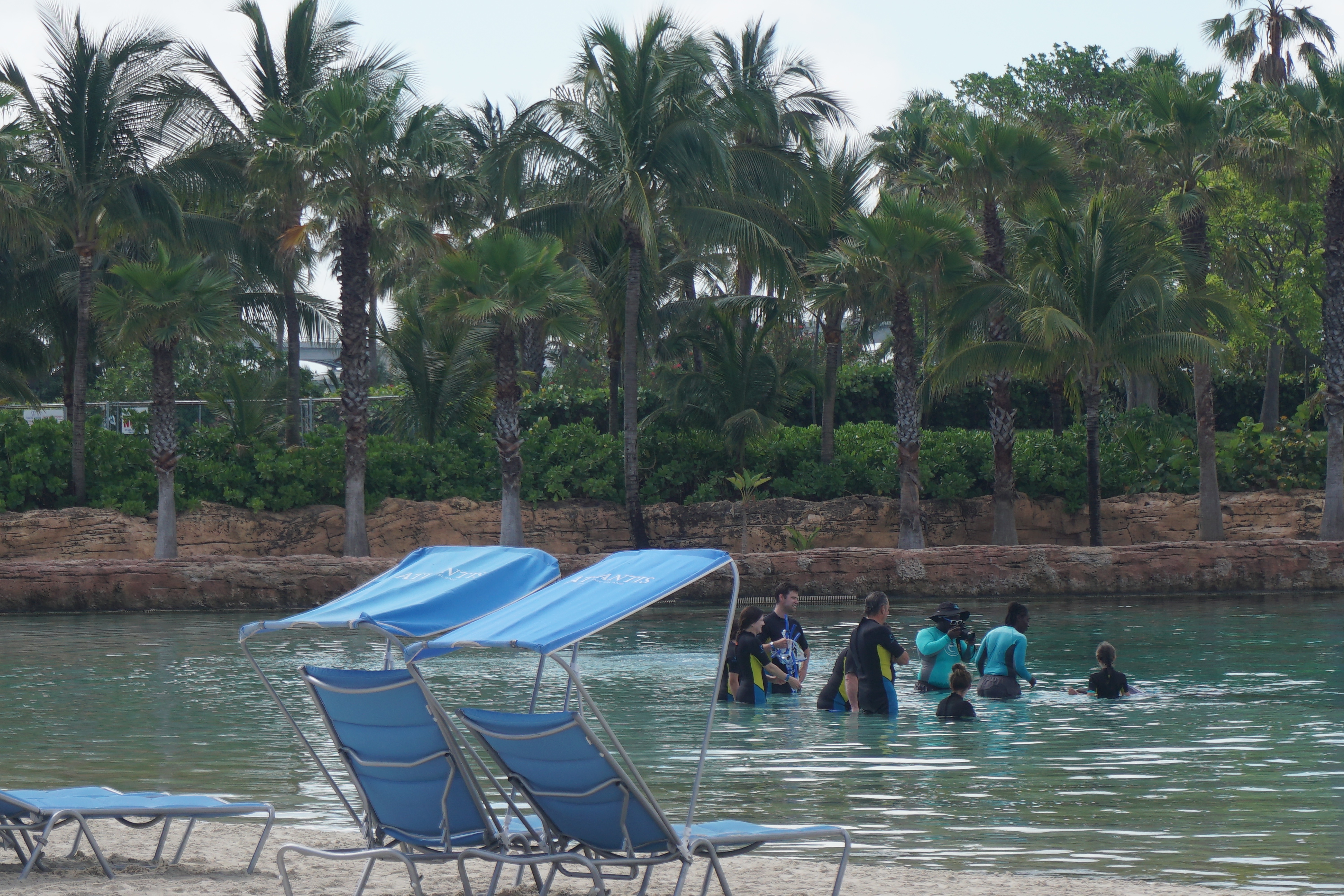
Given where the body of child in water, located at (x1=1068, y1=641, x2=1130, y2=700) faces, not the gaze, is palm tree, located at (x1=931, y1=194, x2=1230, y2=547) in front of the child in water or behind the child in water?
in front

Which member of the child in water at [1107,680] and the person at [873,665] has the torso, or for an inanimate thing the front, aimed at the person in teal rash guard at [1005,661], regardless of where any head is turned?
the person

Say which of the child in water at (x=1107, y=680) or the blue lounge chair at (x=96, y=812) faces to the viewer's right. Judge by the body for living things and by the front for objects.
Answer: the blue lounge chair

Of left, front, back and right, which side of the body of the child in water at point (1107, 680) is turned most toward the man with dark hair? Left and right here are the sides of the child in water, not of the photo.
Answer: left

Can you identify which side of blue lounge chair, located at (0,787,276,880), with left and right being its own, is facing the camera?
right

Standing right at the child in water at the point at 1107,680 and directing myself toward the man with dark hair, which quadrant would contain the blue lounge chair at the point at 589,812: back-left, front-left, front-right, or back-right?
front-left

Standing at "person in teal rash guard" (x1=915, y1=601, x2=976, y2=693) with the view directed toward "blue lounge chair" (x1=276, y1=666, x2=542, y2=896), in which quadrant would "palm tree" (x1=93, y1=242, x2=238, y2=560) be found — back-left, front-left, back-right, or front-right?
back-right

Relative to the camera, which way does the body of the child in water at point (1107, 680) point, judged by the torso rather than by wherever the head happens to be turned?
away from the camera

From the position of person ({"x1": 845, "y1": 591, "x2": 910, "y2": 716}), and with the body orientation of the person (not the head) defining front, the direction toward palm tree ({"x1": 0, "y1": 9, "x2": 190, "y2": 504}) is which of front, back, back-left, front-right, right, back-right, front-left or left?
left

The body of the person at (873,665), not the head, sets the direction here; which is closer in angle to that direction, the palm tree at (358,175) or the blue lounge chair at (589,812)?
the palm tree

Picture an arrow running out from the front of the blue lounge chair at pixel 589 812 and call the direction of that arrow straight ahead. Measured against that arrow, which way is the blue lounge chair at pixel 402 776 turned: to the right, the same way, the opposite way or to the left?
the same way

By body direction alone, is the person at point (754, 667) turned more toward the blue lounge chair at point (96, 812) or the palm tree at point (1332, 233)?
the palm tree

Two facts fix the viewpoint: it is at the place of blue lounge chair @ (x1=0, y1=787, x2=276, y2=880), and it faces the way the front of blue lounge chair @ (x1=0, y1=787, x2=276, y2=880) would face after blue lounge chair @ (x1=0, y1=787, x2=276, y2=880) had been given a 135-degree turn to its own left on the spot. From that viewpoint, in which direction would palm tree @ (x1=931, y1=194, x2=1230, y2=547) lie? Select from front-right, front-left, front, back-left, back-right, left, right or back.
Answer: right

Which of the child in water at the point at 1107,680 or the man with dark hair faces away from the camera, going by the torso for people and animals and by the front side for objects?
the child in water

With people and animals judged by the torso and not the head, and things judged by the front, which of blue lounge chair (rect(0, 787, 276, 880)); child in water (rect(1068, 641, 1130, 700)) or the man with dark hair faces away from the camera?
the child in water
